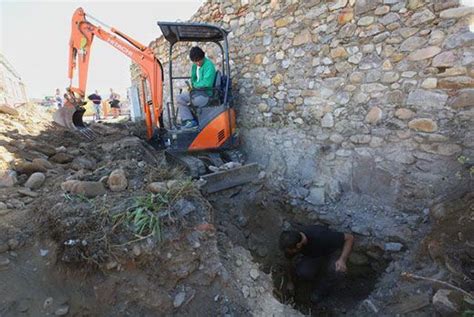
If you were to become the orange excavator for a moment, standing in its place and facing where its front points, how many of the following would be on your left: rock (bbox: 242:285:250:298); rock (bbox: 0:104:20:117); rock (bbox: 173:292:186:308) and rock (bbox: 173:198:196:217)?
3

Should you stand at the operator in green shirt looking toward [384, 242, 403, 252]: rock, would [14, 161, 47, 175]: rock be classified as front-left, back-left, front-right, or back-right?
back-right

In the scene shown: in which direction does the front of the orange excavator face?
to the viewer's left

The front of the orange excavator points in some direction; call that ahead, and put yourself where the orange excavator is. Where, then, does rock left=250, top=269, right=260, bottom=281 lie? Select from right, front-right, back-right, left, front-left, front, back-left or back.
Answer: left

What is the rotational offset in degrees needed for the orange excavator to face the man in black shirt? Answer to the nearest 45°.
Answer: approximately 135° to its left

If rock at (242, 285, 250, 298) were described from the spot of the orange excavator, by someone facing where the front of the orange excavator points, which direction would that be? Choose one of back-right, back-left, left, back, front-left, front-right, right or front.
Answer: left
